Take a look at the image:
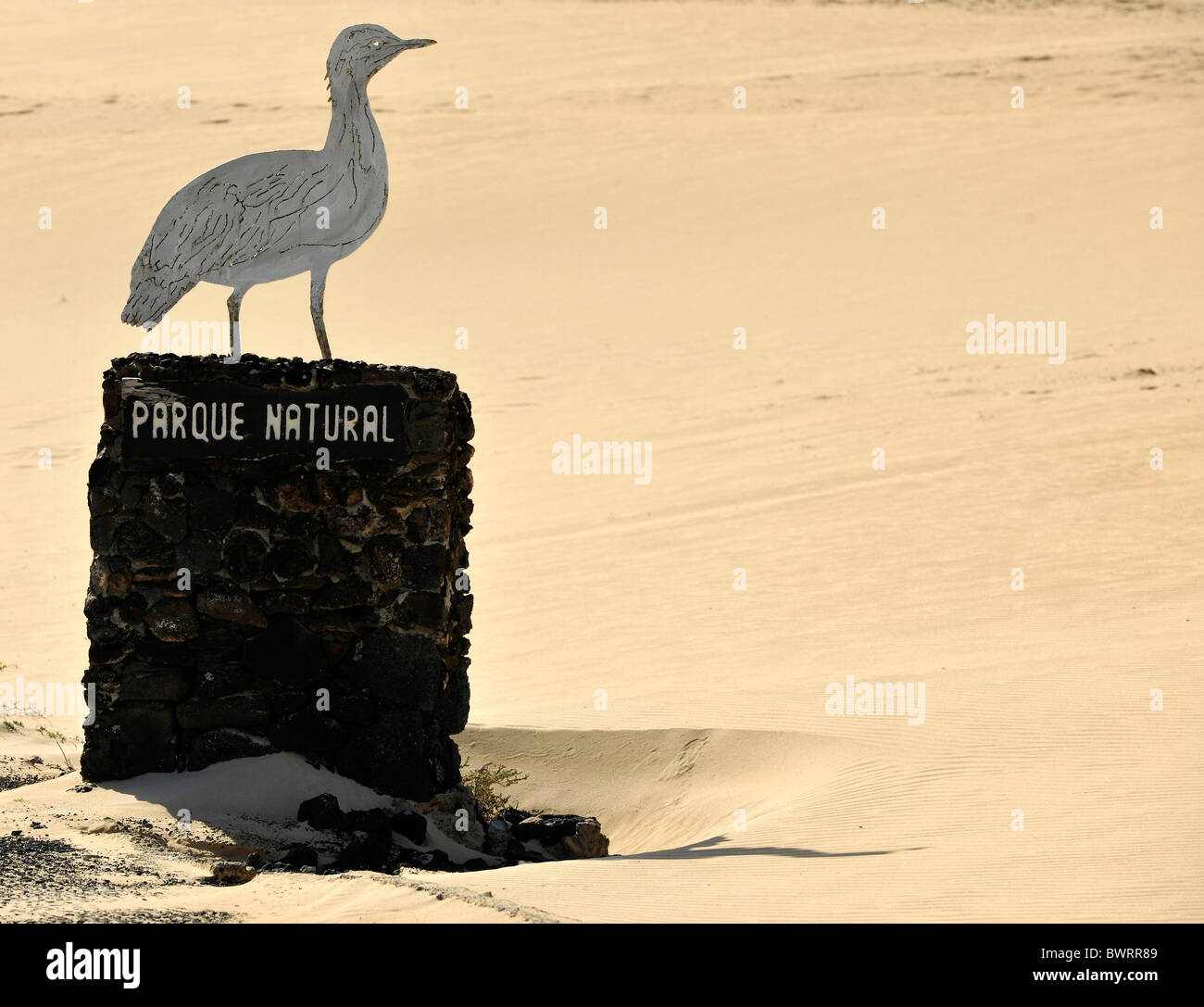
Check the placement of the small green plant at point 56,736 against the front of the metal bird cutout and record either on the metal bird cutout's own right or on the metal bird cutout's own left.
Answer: on the metal bird cutout's own left

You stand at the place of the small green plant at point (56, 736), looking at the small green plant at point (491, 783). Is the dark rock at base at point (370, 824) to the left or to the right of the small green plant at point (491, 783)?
right

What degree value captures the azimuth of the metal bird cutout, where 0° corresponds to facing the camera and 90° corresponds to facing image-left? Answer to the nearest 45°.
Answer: approximately 270°
